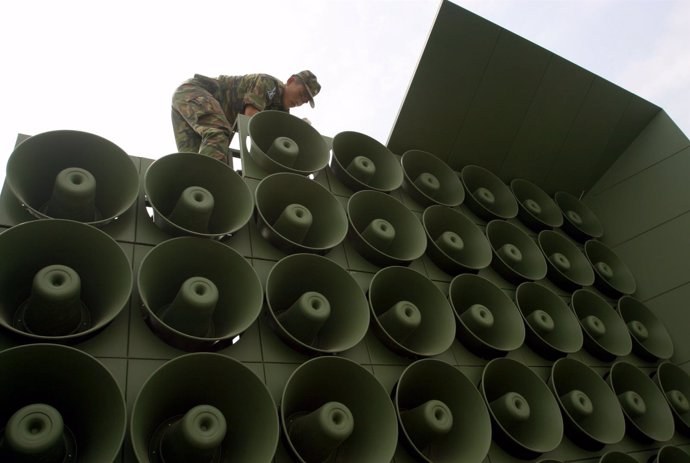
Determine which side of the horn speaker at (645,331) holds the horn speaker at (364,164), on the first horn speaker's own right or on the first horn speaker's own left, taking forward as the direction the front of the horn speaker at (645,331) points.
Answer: on the first horn speaker's own right

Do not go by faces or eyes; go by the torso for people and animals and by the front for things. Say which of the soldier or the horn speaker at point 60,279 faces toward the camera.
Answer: the horn speaker

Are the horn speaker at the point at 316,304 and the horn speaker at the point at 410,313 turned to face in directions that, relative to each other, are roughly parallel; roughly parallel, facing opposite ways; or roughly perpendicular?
roughly parallel

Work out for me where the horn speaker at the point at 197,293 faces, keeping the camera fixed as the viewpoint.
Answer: facing the viewer

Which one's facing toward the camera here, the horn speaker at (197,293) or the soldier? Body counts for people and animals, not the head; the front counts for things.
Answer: the horn speaker

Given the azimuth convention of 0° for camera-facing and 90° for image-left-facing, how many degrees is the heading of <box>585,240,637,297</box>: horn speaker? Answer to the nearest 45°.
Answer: approximately 315°

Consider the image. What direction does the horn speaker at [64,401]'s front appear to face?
toward the camera

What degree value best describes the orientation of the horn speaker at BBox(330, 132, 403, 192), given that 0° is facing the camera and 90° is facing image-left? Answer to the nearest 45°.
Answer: approximately 315°

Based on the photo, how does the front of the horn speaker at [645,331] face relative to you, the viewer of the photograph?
facing the viewer and to the right of the viewer

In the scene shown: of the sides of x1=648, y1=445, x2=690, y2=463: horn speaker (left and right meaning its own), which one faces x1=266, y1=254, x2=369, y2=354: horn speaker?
right

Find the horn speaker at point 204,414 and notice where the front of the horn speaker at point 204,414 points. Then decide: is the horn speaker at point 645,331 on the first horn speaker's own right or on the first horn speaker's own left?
on the first horn speaker's own left

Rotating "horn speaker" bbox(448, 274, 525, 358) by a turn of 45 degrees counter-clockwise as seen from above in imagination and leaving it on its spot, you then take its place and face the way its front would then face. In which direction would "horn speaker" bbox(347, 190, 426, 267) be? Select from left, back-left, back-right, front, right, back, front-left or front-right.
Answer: back

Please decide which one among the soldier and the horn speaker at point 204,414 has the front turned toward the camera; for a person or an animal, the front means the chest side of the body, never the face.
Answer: the horn speaker

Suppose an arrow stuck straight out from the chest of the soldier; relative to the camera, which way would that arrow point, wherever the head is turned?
to the viewer's right

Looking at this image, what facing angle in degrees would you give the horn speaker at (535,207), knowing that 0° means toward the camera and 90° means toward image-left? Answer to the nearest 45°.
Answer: approximately 315°
